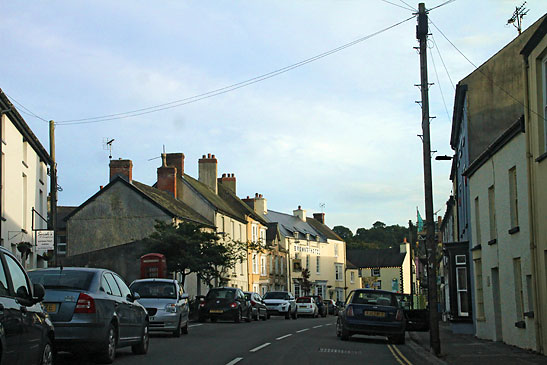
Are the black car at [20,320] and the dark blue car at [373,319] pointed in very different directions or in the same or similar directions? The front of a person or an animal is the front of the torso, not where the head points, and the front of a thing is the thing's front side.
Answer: same or similar directions

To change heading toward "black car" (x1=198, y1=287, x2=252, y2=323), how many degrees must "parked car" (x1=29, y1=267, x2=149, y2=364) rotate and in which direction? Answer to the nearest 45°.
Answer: approximately 45° to its left

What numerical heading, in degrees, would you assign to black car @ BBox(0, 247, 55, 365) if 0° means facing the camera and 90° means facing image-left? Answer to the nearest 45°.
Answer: approximately 225°

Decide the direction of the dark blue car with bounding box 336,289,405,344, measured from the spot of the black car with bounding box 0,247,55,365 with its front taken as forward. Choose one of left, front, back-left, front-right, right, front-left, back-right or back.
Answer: front

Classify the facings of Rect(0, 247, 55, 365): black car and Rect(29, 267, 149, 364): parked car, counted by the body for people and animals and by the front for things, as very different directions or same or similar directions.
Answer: same or similar directions

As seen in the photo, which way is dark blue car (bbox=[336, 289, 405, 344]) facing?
away from the camera

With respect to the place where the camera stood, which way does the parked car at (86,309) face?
facing away from the viewer and to the right of the viewer
